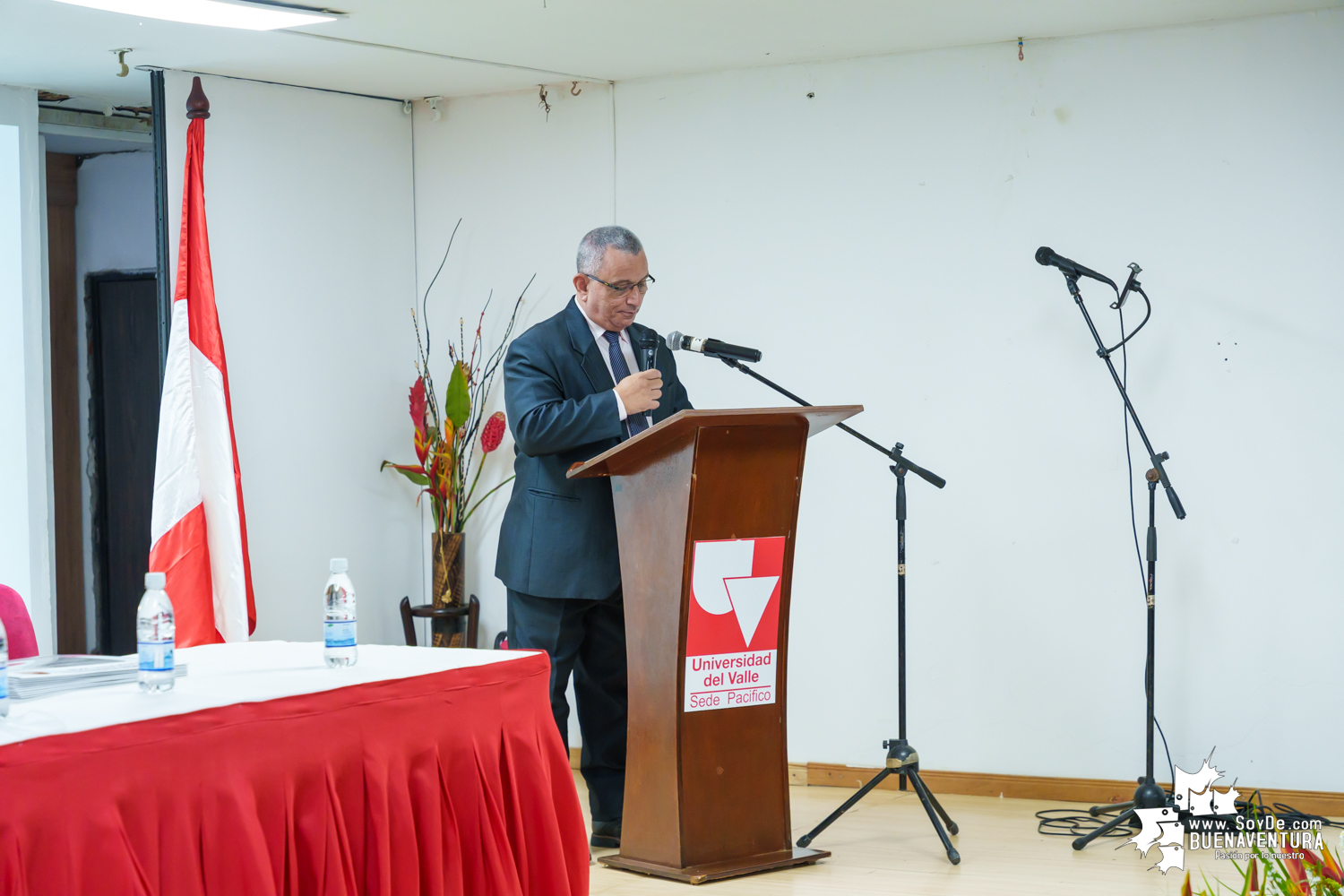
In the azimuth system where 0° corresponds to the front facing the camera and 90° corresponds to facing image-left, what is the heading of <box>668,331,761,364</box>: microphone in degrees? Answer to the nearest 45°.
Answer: approximately 90°

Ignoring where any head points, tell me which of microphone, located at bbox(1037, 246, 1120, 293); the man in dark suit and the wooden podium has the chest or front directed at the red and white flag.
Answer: the microphone

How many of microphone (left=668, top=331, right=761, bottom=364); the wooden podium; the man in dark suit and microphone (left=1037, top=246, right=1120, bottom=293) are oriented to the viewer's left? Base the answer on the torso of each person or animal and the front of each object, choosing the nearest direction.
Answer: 2

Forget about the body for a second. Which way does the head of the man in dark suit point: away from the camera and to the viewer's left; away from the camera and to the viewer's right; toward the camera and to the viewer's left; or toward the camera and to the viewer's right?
toward the camera and to the viewer's right

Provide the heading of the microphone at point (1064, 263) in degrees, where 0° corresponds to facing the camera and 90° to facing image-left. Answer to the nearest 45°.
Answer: approximately 90°

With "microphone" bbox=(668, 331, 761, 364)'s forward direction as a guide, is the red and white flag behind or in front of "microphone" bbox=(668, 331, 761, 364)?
in front

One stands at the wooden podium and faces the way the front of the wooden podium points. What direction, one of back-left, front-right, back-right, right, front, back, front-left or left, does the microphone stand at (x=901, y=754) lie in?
left

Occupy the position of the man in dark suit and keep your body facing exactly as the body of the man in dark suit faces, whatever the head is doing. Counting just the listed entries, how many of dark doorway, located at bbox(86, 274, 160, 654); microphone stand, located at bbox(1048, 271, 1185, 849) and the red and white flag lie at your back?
2

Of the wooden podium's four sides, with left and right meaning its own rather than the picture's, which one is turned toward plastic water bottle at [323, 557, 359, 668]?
right
